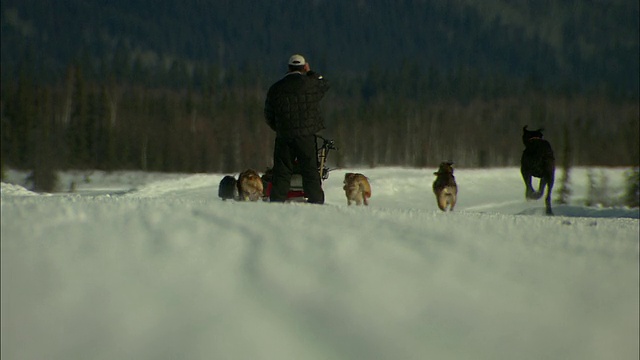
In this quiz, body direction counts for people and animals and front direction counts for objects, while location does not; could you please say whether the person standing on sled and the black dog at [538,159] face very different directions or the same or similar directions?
same or similar directions

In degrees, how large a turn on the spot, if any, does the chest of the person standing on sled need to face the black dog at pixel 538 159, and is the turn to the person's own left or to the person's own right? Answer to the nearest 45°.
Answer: approximately 135° to the person's own right

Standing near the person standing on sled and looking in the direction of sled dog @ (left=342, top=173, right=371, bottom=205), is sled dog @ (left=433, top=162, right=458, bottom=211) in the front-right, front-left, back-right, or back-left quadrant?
front-right

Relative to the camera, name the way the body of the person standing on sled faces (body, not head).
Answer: away from the camera

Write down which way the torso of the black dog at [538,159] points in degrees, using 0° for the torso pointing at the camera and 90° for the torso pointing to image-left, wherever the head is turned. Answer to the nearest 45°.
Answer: approximately 180°

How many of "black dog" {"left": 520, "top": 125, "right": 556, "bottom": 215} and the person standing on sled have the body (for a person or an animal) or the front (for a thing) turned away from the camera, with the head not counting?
2

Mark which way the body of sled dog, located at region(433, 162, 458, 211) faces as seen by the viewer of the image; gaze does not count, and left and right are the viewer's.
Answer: facing away from the viewer

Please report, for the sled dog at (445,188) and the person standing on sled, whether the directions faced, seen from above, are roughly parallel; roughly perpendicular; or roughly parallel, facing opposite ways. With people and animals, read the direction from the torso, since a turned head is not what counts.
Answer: roughly parallel
